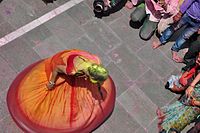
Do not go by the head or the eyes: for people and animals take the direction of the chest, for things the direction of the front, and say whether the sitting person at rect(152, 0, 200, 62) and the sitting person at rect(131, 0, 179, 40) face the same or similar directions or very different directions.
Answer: same or similar directions

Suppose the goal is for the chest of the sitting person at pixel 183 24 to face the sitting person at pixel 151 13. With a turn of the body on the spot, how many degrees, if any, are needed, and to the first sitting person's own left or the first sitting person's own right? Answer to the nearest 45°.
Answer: approximately 90° to the first sitting person's own right

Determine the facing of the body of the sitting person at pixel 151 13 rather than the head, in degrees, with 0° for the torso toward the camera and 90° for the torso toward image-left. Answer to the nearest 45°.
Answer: approximately 45°

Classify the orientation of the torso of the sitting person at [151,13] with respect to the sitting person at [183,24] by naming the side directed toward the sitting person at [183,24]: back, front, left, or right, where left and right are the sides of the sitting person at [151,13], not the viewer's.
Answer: left

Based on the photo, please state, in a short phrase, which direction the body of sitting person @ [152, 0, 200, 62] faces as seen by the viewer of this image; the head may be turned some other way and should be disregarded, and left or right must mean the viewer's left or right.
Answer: facing the viewer and to the left of the viewer

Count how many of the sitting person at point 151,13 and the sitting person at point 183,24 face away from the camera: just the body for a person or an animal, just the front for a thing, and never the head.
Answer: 0
